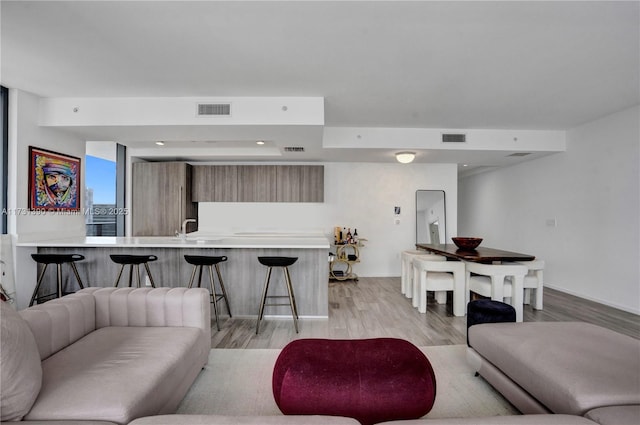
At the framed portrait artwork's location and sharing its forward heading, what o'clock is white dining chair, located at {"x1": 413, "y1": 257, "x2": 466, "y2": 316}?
The white dining chair is roughly at 12 o'clock from the framed portrait artwork.

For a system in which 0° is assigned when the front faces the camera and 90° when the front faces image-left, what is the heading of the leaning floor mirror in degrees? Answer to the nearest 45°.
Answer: approximately 0°

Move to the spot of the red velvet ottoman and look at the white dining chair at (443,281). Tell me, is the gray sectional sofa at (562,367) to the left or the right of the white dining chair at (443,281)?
right

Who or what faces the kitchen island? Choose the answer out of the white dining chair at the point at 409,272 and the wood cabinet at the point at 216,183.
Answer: the wood cabinet

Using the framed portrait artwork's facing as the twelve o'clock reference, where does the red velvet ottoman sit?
The red velvet ottoman is roughly at 1 o'clock from the framed portrait artwork.

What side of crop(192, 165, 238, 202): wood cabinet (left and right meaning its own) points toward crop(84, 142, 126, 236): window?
right

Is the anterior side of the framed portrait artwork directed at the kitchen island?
yes
